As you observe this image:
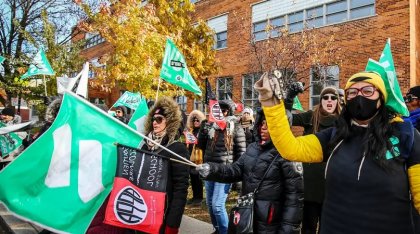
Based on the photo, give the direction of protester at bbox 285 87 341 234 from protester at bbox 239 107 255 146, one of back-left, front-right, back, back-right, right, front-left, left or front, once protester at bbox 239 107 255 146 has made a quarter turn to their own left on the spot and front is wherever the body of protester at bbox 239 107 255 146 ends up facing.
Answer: right

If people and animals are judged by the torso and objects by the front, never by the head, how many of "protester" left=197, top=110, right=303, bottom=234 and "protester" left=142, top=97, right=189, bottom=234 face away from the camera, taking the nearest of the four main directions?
0

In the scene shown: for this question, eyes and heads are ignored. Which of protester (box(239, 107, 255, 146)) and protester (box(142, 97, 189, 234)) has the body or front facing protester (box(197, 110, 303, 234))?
protester (box(239, 107, 255, 146))

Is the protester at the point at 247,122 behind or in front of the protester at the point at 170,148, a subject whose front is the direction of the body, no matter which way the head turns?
behind

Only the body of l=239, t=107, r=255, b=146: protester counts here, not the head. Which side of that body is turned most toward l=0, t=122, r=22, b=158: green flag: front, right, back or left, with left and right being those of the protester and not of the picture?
right

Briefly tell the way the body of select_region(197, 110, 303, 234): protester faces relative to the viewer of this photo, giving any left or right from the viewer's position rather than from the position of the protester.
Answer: facing the viewer and to the left of the viewer

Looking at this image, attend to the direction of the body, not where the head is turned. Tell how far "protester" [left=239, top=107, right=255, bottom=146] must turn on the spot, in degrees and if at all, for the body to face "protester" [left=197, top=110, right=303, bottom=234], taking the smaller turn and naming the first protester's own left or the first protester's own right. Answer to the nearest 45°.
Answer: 0° — they already face them

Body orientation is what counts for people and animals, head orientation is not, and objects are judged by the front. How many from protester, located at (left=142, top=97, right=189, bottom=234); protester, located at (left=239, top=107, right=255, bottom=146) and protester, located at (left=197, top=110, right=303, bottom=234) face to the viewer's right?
0

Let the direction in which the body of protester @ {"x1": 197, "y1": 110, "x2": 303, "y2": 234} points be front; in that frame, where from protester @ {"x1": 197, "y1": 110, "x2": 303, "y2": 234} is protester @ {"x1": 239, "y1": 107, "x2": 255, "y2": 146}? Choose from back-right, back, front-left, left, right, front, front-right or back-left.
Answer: back-right

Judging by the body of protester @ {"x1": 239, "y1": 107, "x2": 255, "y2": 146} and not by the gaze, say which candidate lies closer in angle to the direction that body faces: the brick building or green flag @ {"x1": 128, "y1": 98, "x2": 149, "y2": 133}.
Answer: the green flag

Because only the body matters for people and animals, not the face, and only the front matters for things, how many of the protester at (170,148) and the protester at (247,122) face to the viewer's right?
0

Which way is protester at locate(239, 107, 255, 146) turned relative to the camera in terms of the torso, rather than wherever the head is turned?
toward the camera

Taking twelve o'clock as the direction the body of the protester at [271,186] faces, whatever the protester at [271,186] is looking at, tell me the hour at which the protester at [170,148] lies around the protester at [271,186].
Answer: the protester at [170,148] is roughly at 2 o'clock from the protester at [271,186].

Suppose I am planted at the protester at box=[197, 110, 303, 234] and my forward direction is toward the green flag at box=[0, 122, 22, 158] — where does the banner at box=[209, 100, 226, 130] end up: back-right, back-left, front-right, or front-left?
front-right
